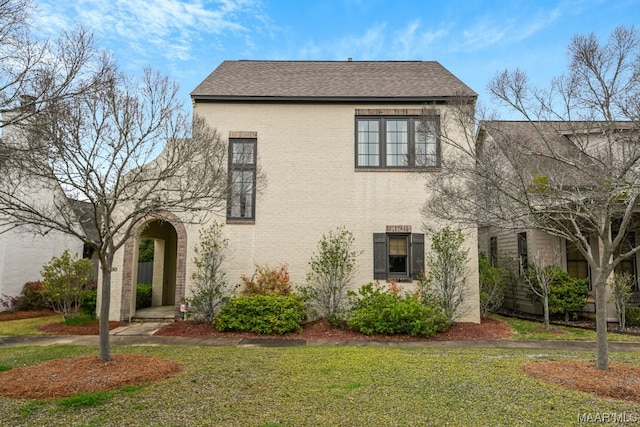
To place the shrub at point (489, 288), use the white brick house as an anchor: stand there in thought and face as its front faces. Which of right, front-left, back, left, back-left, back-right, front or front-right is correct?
left

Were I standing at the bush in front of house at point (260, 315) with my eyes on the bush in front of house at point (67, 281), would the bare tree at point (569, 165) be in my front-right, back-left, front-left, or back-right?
back-left

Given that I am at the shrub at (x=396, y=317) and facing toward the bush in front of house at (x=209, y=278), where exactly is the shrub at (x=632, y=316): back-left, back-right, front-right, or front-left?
back-right

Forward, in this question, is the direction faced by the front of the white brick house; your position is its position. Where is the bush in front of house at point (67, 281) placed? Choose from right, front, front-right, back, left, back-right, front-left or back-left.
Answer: right

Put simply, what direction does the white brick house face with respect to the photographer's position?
facing the viewer

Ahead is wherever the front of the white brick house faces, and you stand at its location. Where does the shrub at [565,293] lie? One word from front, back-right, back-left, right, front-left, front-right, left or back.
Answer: left

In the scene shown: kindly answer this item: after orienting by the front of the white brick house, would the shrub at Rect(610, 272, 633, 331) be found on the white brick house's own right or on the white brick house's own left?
on the white brick house's own left

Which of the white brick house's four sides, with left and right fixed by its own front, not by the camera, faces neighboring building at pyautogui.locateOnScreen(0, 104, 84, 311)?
right

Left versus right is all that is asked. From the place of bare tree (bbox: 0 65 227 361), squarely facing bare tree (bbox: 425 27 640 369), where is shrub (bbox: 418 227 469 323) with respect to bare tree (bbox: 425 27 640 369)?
left

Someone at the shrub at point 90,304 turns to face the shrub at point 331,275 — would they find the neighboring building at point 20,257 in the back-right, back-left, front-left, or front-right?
back-left

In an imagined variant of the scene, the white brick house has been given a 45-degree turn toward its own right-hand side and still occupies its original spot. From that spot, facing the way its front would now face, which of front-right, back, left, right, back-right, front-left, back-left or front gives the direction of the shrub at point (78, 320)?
front-right

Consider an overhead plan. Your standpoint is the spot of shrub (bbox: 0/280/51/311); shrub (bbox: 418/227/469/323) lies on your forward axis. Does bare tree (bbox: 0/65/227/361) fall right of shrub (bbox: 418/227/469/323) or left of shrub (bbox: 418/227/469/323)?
right

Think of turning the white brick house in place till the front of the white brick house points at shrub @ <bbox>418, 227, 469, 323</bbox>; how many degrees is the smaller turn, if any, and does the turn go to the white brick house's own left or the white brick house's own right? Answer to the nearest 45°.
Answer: approximately 90° to the white brick house's own left

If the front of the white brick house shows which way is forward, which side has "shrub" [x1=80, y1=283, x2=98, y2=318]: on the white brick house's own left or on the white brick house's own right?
on the white brick house's own right

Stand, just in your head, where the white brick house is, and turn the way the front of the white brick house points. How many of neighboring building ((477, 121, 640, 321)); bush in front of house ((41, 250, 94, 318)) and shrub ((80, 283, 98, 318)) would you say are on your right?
2

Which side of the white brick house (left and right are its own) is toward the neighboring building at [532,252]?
left
